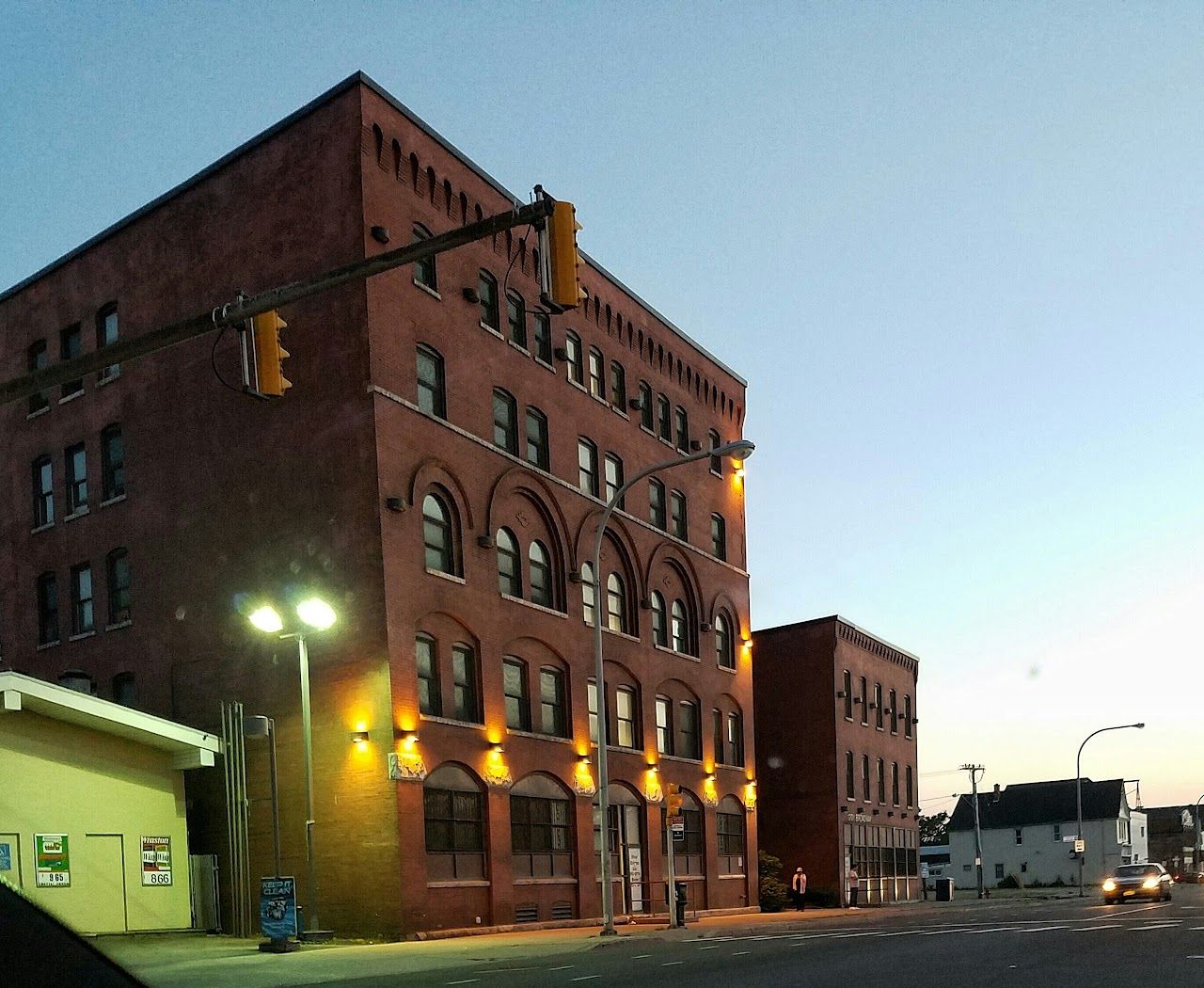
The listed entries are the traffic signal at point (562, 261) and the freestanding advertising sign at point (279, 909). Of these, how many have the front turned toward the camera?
1

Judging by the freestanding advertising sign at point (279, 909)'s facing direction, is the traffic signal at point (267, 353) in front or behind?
in front

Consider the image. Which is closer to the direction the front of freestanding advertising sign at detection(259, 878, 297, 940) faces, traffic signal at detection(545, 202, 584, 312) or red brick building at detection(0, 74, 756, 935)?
the traffic signal

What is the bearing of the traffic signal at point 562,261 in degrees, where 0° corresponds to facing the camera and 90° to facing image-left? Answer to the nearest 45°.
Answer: approximately 225°

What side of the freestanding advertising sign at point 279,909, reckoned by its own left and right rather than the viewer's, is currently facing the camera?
front

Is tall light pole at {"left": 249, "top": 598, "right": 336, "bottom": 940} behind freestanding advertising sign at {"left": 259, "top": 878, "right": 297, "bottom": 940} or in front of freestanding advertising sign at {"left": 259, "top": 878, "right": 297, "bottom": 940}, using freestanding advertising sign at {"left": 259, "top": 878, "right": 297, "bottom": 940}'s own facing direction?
behind

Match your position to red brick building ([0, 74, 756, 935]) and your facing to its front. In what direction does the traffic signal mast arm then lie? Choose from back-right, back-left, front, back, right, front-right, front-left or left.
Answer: front-right

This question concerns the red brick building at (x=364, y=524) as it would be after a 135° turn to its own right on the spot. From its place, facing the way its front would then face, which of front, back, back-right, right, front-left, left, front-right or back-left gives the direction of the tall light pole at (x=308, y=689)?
left

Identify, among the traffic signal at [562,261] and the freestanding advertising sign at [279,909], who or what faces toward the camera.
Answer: the freestanding advertising sign

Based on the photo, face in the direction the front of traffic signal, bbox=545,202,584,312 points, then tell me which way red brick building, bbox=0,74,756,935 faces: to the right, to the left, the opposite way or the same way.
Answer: to the right

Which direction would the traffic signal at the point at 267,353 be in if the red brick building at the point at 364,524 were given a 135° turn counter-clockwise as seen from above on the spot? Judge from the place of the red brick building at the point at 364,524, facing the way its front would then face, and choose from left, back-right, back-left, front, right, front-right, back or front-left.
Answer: back

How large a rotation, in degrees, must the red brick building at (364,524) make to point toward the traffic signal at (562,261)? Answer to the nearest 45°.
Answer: approximately 45° to its right

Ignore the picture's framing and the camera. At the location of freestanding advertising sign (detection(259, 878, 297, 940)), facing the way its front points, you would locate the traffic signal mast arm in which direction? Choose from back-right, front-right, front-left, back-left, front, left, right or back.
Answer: front
